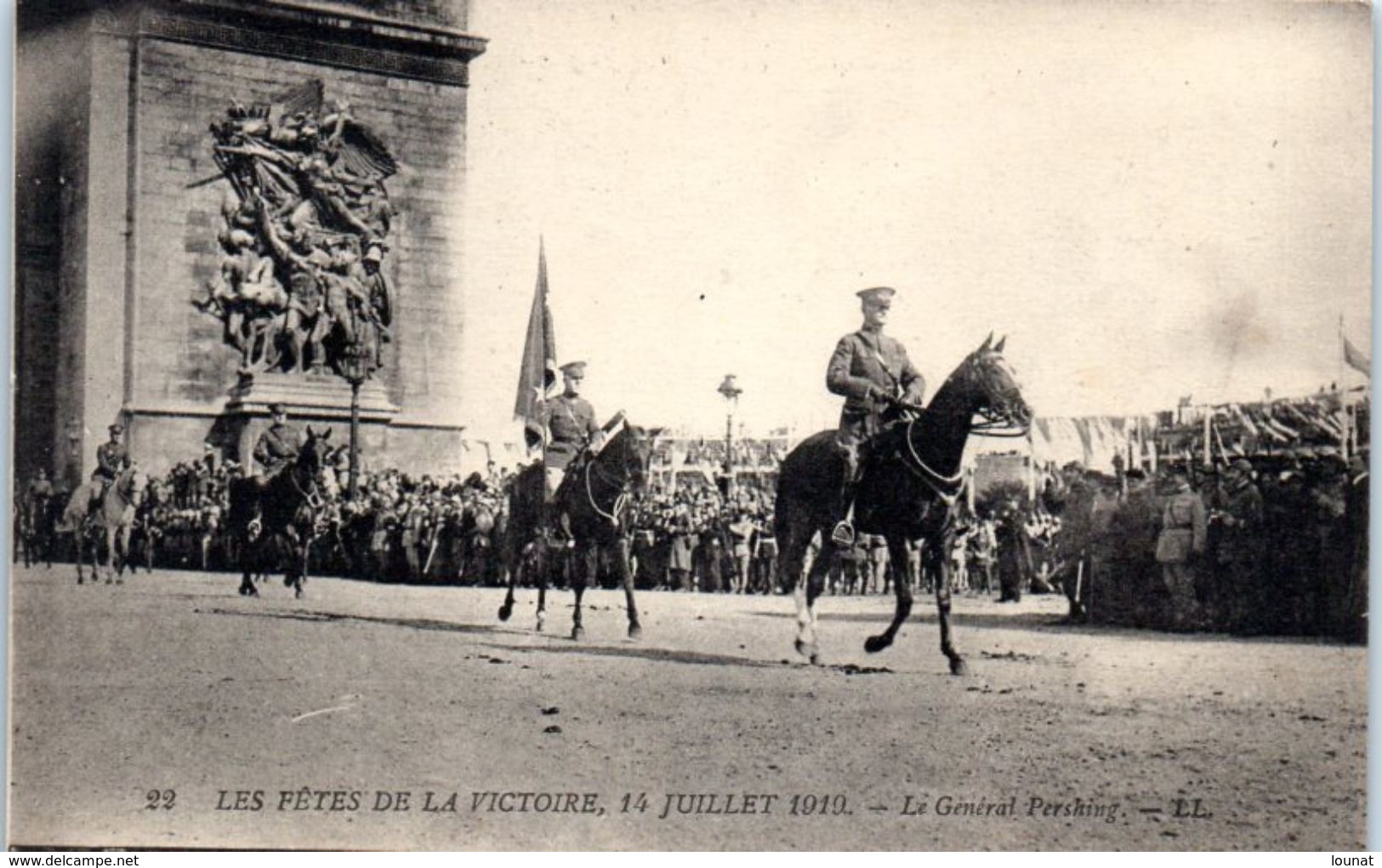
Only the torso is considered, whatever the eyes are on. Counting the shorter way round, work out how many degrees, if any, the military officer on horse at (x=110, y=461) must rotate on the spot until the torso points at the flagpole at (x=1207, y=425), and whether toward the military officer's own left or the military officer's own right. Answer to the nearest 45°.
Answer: approximately 45° to the military officer's own left

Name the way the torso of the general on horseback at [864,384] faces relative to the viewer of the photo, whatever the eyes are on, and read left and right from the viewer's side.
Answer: facing the viewer and to the right of the viewer

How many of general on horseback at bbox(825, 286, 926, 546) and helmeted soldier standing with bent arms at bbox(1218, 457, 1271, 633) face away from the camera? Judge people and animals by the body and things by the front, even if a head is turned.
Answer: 0

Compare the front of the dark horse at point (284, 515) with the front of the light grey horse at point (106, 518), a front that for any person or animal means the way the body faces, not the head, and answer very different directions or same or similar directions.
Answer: same or similar directions

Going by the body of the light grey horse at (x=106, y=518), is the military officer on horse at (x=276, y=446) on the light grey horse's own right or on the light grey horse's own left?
on the light grey horse's own left

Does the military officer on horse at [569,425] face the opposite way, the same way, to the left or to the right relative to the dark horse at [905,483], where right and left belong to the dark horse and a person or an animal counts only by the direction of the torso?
the same way

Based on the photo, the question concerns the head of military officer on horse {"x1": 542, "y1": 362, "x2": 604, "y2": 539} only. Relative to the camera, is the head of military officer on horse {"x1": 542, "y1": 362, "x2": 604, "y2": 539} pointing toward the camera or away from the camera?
toward the camera

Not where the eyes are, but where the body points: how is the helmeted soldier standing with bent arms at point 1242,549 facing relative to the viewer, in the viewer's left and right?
facing the viewer and to the left of the viewer

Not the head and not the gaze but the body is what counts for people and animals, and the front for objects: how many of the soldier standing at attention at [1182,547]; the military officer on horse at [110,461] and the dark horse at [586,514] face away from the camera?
0

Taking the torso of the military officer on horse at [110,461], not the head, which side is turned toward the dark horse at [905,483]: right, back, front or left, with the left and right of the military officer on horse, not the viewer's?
front

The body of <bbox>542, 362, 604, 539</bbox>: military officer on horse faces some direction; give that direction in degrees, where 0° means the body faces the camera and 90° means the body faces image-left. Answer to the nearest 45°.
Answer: approximately 315°

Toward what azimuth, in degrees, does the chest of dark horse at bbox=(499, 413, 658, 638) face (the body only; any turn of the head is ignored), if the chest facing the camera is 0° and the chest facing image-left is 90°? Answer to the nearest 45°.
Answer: approximately 315°

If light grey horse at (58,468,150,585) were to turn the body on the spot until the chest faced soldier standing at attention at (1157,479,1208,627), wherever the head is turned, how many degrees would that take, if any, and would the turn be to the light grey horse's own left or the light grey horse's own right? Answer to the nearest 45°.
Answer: approximately 45° to the light grey horse's own left

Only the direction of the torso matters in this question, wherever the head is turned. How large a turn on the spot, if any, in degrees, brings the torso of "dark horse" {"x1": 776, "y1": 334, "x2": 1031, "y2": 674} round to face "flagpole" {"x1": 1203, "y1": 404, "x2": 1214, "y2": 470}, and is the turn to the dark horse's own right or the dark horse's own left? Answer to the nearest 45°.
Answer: approximately 90° to the dark horse's own left

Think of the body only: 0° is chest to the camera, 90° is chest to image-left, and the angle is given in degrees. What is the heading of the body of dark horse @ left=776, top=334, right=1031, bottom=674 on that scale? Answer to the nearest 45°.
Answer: approximately 315°

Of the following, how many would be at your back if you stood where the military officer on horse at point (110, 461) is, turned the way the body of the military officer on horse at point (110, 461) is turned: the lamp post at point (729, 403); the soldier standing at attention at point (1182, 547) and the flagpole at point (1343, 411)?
0
